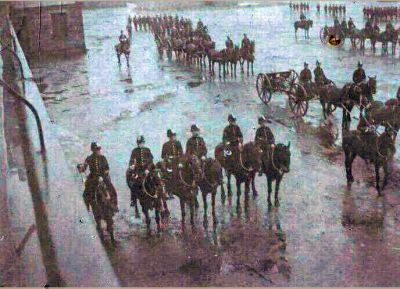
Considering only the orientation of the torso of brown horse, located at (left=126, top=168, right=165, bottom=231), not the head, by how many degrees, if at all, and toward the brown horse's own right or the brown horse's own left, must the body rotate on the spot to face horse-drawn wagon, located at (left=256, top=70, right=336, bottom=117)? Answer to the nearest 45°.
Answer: approximately 90° to the brown horse's own left

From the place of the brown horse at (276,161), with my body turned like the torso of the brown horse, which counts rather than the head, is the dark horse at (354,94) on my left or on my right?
on my left

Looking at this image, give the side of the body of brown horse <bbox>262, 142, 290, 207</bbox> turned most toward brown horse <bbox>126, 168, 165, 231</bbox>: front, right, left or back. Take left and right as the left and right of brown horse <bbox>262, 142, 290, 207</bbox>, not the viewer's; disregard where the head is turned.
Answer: right

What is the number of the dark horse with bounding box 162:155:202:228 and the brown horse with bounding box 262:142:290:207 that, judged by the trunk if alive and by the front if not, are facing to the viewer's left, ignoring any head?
0

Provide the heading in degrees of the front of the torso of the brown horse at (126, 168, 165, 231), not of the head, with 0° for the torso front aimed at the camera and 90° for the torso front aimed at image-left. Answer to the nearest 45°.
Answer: approximately 315°

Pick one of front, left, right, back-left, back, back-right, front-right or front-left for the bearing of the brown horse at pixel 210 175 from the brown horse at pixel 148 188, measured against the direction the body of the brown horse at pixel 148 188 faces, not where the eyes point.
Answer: front-left

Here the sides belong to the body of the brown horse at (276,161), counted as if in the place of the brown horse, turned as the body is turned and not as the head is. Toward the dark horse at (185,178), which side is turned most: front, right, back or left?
right

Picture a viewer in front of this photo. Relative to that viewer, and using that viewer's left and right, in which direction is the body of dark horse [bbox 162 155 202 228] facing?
facing the viewer and to the right of the viewer

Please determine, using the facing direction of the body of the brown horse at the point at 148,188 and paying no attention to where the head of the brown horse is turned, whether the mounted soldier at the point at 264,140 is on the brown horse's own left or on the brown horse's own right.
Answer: on the brown horse's own left
